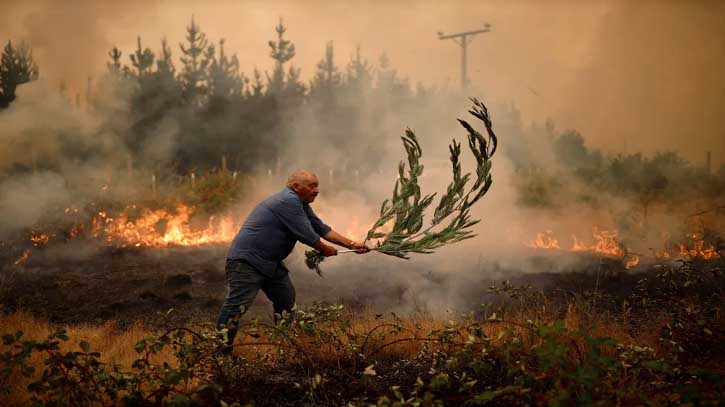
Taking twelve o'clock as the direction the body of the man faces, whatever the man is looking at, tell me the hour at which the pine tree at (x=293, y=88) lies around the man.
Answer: The pine tree is roughly at 9 o'clock from the man.

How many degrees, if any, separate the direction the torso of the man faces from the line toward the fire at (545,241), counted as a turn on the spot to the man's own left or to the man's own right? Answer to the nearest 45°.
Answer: approximately 45° to the man's own left

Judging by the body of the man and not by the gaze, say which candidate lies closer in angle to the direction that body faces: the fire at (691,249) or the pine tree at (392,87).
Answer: the fire

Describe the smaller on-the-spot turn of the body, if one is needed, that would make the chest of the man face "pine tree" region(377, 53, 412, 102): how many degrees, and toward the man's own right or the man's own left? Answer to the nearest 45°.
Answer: approximately 90° to the man's own left

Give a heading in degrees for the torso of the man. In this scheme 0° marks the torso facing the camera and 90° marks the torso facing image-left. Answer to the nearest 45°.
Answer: approximately 270°

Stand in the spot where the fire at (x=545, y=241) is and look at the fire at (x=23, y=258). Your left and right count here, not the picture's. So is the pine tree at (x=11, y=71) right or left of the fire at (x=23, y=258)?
right

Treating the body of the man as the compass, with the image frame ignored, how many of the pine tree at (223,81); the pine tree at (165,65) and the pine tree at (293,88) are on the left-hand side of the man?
3

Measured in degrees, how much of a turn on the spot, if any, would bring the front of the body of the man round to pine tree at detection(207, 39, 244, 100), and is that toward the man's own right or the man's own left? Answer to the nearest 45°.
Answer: approximately 90° to the man's own left

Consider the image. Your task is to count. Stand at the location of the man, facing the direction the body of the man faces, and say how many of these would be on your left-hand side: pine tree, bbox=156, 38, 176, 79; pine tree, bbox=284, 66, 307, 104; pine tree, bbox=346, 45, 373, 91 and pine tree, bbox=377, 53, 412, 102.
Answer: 4
